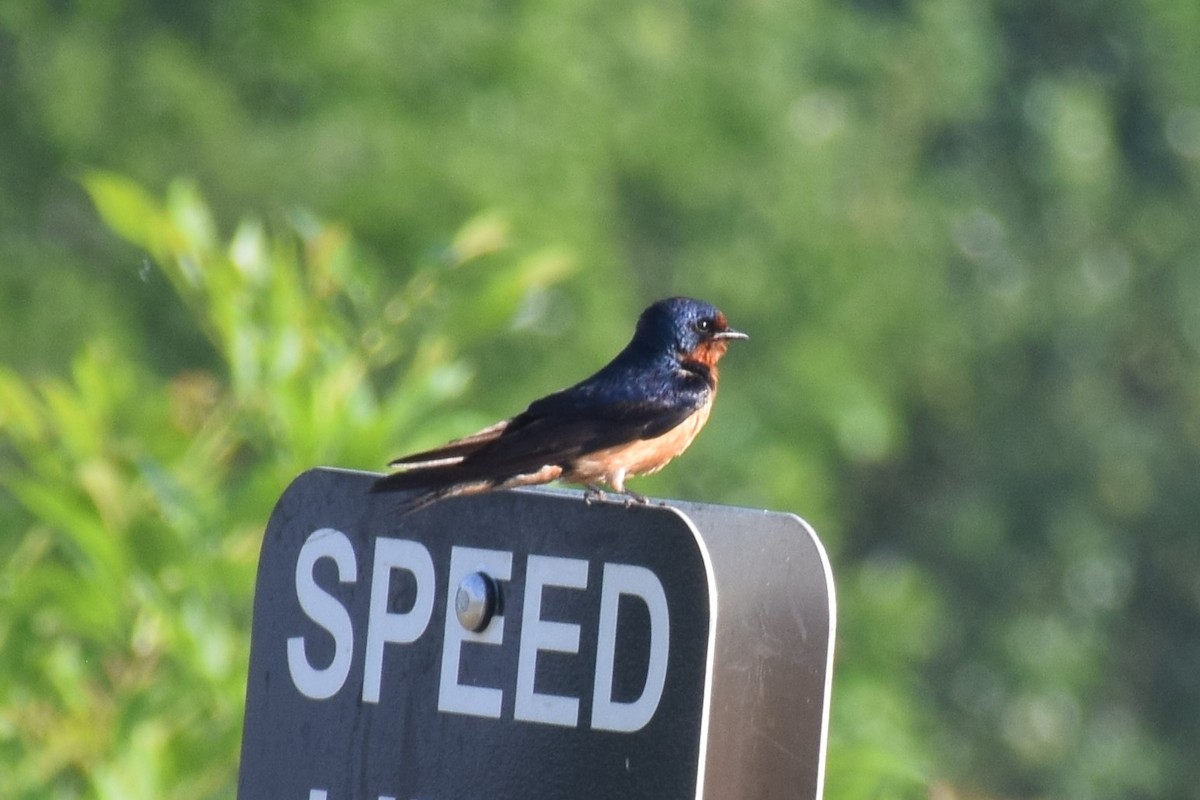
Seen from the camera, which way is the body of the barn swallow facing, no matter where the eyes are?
to the viewer's right
